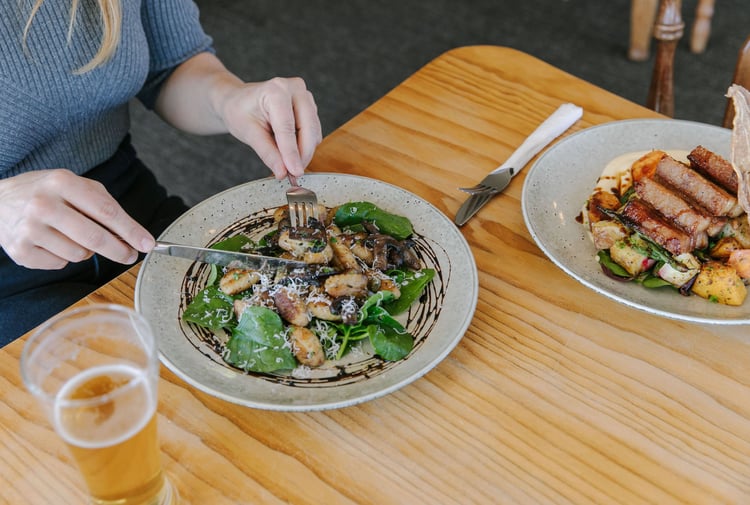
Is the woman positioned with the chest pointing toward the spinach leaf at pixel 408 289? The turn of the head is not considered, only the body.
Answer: yes

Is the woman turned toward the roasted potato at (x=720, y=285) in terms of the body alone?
yes

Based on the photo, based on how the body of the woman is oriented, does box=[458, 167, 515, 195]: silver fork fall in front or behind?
in front

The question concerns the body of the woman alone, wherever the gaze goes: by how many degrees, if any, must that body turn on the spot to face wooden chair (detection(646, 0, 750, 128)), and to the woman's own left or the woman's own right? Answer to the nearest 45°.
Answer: approximately 45° to the woman's own left

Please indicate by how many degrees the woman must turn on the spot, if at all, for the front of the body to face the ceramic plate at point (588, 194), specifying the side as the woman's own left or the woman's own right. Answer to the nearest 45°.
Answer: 0° — they already face it

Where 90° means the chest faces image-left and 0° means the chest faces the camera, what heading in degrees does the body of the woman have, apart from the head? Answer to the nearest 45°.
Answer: approximately 315°

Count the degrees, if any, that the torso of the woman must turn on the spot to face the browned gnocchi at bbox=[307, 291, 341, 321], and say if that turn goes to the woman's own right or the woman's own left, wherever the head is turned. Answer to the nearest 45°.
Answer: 0° — they already face it

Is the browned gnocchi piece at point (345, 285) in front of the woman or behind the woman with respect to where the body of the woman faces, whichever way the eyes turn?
in front

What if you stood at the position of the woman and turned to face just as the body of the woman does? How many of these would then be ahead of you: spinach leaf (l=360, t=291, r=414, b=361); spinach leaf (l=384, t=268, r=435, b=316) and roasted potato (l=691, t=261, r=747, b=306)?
3
